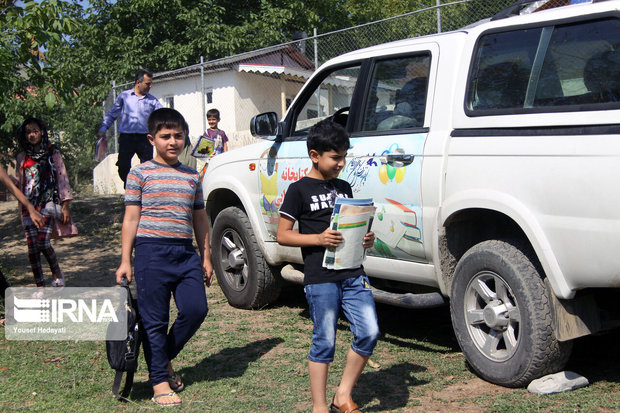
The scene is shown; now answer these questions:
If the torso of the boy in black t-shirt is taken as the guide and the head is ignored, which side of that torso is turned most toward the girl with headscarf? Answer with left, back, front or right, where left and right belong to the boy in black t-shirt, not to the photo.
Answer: back

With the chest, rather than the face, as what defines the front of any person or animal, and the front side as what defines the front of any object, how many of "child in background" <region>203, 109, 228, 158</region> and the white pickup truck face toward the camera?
1

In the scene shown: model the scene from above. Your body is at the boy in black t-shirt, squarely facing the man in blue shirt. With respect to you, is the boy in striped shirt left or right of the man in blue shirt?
left

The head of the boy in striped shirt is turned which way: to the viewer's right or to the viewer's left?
to the viewer's right

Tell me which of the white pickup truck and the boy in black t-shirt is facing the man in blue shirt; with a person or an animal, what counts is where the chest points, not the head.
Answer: the white pickup truck

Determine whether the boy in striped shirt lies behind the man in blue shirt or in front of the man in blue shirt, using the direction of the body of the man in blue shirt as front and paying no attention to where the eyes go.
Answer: in front

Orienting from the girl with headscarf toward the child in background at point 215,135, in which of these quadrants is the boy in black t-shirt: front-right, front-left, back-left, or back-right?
back-right

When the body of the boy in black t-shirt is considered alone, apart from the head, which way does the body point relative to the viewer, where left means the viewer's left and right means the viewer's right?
facing the viewer and to the right of the viewer

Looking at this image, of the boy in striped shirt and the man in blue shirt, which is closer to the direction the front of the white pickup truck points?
the man in blue shirt

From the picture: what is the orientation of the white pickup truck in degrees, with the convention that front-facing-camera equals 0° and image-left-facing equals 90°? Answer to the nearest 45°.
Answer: approximately 135°

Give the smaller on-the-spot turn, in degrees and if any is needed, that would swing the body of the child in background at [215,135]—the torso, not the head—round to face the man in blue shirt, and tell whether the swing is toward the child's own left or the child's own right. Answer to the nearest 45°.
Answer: approximately 45° to the child's own right
